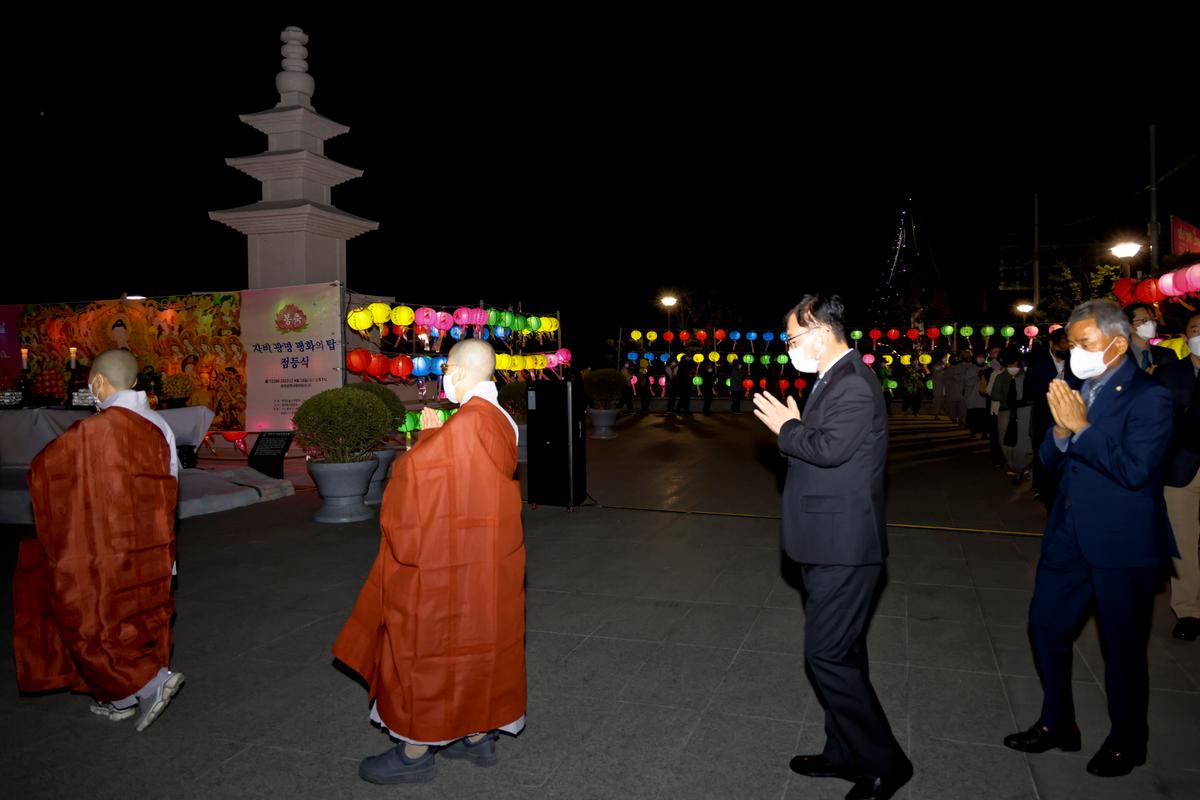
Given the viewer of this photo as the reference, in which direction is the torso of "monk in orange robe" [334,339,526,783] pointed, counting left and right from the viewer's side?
facing to the left of the viewer

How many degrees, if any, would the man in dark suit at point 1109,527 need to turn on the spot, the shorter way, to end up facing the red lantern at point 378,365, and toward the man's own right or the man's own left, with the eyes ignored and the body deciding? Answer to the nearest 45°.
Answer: approximately 90° to the man's own right

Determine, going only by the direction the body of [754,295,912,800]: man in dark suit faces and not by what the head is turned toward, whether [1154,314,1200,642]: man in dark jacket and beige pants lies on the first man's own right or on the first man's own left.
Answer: on the first man's own right

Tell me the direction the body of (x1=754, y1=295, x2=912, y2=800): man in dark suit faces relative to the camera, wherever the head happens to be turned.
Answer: to the viewer's left

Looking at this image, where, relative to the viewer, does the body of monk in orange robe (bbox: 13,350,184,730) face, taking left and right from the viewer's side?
facing away from the viewer and to the left of the viewer

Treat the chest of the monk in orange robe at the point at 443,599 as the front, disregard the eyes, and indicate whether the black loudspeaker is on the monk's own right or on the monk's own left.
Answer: on the monk's own right

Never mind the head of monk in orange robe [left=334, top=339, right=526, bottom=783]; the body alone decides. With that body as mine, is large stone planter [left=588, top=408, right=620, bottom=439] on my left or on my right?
on my right

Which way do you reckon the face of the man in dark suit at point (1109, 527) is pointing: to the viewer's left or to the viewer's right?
to the viewer's left

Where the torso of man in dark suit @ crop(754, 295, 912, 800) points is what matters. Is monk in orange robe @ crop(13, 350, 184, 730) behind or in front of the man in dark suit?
in front
